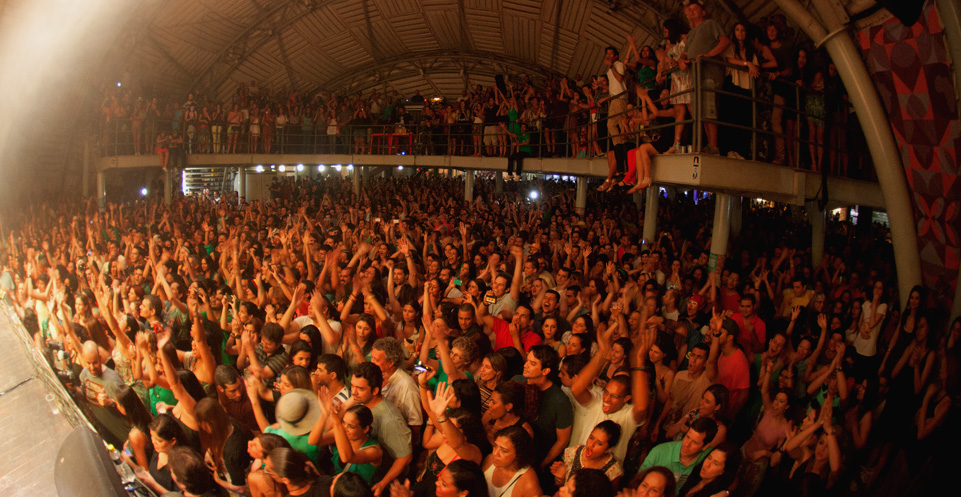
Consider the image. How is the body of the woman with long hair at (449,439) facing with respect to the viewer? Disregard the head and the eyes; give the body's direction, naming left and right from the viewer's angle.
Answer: facing the viewer and to the left of the viewer

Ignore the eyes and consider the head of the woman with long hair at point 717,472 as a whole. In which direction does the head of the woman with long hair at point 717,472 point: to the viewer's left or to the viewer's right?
to the viewer's left

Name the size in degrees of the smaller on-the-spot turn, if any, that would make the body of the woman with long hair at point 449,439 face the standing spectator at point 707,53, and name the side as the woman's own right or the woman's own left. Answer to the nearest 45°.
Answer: approximately 180°

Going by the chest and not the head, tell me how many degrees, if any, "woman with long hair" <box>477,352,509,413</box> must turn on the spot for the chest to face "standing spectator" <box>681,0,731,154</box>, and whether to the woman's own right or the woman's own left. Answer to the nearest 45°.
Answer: approximately 180°

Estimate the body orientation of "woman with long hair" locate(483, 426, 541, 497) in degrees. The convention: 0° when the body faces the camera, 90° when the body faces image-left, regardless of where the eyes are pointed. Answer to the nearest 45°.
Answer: approximately 45°

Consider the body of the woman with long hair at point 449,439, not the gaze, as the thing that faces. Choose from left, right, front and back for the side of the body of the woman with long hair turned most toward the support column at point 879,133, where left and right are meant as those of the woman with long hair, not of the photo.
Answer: back

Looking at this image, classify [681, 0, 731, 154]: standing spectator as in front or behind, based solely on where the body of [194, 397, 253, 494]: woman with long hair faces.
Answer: behind

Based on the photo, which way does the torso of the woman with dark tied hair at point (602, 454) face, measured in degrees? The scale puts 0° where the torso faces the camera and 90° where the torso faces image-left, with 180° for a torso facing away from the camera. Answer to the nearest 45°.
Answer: approximately 45°

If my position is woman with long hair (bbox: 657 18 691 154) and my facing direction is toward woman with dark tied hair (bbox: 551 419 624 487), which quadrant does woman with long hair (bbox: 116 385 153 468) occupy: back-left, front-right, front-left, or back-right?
front-right

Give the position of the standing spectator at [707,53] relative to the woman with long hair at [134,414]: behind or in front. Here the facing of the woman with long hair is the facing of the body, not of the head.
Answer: behind

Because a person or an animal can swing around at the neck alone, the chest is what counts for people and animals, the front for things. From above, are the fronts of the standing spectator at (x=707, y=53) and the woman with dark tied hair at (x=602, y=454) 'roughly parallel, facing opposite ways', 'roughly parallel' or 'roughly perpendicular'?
roughly parallel

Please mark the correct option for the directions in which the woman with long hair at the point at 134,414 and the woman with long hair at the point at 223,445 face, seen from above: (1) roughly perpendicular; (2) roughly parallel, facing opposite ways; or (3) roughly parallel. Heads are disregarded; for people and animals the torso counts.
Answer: roughly parallel
